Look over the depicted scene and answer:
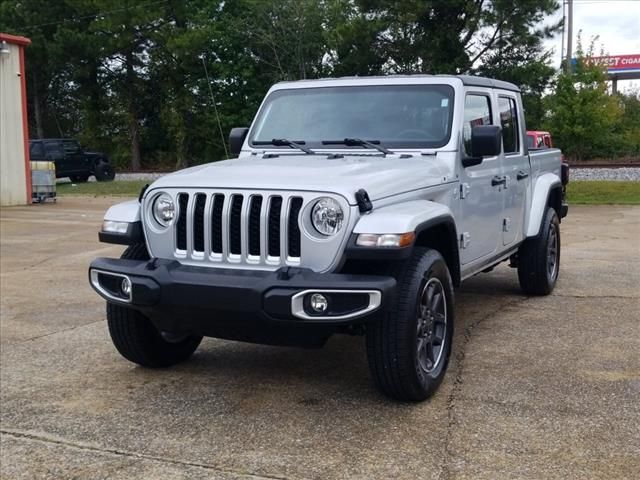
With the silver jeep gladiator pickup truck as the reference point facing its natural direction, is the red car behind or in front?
behind

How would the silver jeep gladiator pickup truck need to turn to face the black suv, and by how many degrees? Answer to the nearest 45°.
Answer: approximately 135° to its right

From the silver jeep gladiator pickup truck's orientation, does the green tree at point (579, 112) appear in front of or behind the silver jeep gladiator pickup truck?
behind

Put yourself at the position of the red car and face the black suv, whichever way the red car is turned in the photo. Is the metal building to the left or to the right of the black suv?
left

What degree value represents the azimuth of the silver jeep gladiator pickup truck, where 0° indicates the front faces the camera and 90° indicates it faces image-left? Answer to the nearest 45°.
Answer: approximately 45°
